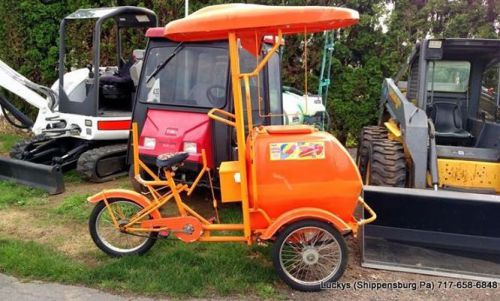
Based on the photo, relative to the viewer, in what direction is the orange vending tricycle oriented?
to the viewer's right
